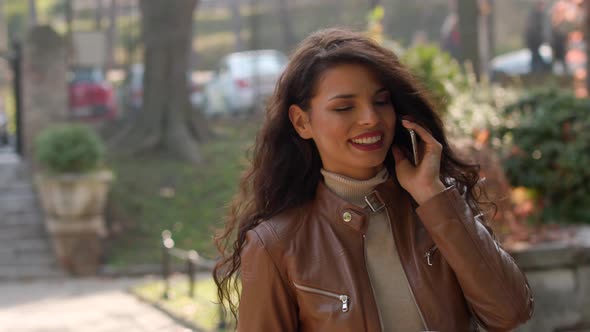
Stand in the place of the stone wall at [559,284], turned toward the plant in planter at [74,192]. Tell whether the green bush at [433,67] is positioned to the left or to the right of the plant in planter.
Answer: right

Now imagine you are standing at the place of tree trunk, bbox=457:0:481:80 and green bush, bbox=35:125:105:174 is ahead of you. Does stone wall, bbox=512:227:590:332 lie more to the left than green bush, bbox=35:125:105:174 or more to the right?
left
